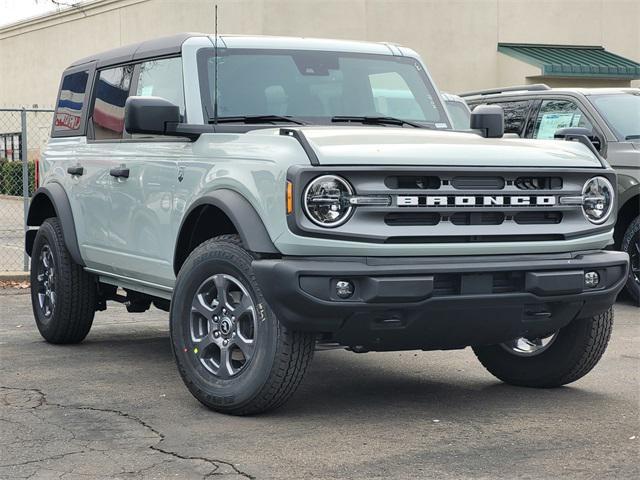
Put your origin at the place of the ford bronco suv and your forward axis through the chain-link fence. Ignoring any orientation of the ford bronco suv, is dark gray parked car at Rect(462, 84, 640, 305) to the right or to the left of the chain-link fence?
right

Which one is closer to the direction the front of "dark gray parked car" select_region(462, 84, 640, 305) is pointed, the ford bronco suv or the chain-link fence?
the ford bronco suv

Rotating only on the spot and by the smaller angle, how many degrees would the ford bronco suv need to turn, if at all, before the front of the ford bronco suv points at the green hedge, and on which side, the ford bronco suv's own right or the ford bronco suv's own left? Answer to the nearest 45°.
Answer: approximately 135° to the ford bronco suv's own left

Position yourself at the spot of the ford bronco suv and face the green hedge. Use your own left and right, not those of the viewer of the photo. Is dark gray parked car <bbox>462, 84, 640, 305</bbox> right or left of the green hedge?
right

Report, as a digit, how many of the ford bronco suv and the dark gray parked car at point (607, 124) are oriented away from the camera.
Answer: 0

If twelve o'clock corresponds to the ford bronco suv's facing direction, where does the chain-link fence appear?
The chain-link fence is roughly at 7 o'clock from the ford bronco suv.

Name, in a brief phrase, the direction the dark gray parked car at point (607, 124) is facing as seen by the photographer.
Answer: facing the viewer and to the right of the viewer

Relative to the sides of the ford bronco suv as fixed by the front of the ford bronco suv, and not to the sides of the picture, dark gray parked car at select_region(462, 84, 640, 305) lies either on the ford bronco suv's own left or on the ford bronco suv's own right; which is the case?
on the ford bronco suv's own left

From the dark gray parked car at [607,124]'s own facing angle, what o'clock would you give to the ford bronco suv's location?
The ford bronco suv is roughly at 2 o'clock from the dark gray parked car.
